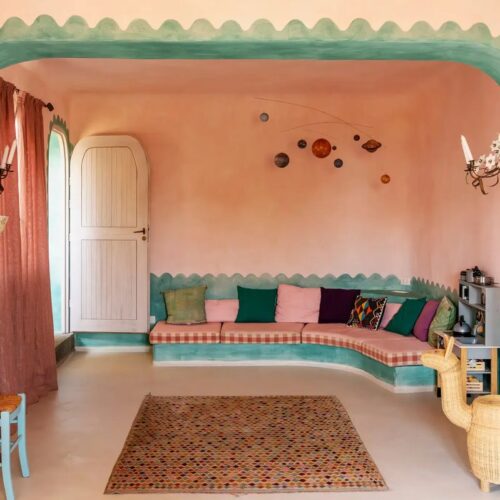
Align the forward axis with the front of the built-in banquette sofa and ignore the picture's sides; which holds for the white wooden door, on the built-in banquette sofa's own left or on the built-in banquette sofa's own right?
on the built-in banquette sofa's own right

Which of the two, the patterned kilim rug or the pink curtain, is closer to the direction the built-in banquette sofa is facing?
the patterned kilim rug

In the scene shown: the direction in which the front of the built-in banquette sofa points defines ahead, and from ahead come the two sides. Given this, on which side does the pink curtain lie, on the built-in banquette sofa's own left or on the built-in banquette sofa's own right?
on the built-in banquette sofa's own right

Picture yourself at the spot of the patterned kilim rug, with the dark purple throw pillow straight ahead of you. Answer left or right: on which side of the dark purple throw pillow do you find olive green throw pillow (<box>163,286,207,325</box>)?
left
